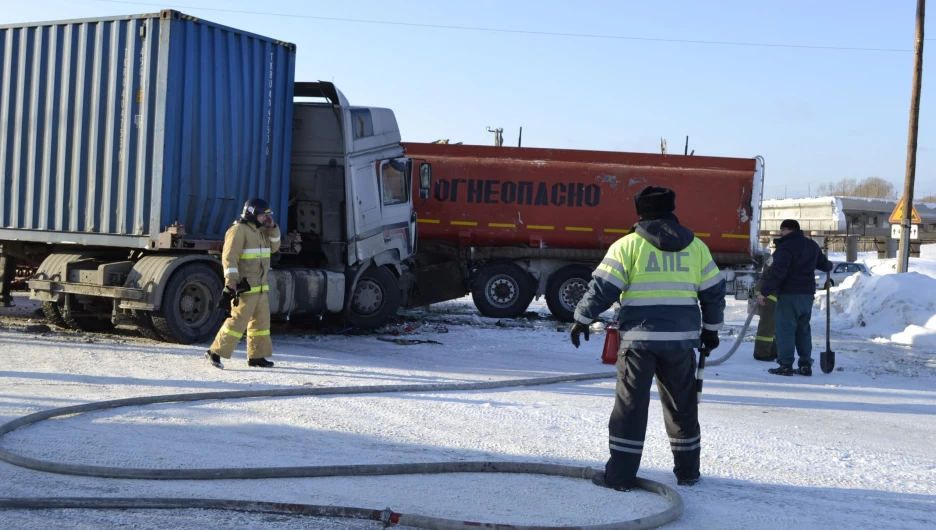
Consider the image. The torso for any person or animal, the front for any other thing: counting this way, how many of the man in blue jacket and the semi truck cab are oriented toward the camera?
0

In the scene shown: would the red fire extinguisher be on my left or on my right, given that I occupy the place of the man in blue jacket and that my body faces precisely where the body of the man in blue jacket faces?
on my left

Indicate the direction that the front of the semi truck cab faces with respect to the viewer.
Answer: facing away from the viewer and to the right of the viewer

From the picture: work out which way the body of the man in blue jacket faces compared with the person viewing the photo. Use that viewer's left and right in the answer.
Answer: facing away from the viewer and to the left of the viewer

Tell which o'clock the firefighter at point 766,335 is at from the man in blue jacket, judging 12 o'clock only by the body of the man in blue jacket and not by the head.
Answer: The firefighter is roughly at 1 o'clock from the man in blue jacket.

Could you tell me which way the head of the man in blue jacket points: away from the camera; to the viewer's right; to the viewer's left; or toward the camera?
to the viewer's left

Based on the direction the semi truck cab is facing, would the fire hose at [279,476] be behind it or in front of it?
behind

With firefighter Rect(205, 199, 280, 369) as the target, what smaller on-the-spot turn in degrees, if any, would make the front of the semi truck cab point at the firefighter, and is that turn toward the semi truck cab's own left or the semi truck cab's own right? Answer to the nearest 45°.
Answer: approximately 135° to the semi truck cab's own right

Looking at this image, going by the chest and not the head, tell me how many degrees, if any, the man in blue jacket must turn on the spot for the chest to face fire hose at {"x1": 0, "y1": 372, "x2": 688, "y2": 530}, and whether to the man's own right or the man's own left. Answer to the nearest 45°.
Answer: approximately 135° to the man's own left

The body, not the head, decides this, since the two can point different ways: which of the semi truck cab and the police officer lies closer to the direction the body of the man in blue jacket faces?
the semi truck cab

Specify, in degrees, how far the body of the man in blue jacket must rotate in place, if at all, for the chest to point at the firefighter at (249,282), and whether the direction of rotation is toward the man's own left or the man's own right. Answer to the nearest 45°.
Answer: approximately 90° to the man's own left

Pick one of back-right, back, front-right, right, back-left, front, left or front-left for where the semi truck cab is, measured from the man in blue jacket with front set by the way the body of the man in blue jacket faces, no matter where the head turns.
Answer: front-left
